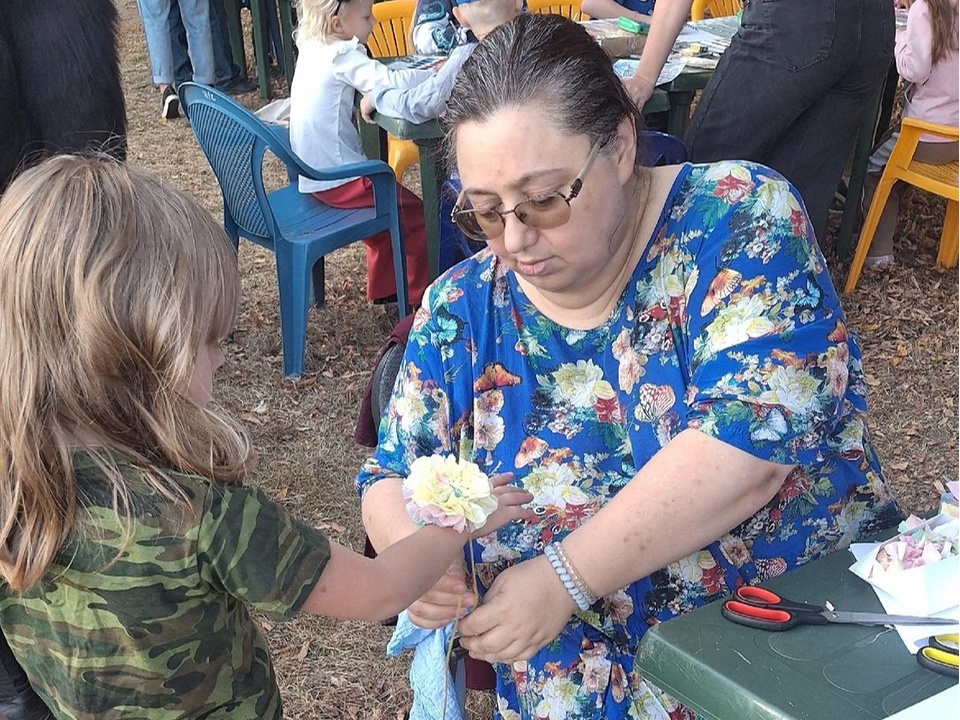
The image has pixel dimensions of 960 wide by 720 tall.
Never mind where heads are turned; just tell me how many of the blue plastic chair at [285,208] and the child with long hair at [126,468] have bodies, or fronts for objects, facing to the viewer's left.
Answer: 0

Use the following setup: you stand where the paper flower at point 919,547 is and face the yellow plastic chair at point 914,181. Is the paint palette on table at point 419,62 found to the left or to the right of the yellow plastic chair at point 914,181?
left

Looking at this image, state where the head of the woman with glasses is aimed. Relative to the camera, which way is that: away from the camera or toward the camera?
toward the camera

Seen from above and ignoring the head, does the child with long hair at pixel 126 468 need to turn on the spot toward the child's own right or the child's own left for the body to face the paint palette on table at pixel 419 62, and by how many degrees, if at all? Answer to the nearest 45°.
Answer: approximately 45° to the child's own left

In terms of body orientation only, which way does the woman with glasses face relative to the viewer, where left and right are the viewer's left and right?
facing the viewer and to the left of the viewer

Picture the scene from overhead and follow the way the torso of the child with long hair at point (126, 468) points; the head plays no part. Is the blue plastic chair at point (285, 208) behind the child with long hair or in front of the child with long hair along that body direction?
in front

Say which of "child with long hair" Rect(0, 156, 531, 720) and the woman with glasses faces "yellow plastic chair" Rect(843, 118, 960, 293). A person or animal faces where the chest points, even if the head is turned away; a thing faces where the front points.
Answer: the child with long hair

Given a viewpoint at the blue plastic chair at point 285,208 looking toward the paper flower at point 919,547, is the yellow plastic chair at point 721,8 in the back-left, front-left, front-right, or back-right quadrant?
back-left

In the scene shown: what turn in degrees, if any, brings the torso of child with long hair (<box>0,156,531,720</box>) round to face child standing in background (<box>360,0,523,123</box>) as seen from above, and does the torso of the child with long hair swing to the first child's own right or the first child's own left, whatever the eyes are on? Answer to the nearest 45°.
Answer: approximately 45° to the first child's own left

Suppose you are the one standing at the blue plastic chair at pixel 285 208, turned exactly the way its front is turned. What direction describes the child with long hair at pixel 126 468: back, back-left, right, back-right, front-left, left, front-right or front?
back-right

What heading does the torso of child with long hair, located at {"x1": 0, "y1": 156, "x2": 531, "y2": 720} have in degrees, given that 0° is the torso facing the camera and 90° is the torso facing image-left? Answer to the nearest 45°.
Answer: approximately 225°

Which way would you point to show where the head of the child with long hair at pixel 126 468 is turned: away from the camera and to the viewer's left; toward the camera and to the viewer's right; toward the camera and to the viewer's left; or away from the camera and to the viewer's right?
away from the camera and to the viewer's right

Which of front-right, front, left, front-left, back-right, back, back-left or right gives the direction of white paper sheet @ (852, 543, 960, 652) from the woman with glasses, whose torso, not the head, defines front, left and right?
left

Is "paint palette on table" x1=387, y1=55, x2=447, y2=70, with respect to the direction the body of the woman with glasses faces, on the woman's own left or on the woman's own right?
on the woman's own right
